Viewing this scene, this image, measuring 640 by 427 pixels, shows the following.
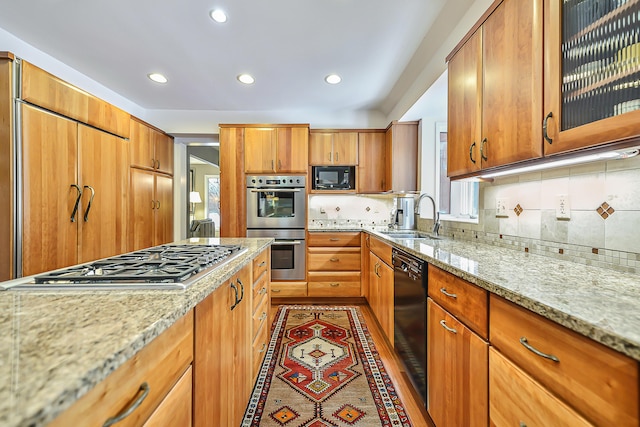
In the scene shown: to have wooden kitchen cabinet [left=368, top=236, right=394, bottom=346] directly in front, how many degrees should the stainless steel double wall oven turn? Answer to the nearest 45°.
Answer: approximately 45° to its left

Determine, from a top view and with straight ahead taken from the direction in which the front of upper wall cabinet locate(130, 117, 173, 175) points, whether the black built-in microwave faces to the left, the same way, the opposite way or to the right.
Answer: to the right

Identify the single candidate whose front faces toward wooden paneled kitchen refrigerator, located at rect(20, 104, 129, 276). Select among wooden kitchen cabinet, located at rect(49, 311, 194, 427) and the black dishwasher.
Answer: the black dishwasher

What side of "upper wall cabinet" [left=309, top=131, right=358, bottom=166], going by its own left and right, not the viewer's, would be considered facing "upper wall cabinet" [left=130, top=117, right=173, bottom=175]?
right

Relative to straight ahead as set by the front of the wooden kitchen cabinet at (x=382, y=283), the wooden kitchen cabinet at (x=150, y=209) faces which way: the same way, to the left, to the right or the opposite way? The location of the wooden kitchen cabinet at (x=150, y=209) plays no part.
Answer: the opposite way

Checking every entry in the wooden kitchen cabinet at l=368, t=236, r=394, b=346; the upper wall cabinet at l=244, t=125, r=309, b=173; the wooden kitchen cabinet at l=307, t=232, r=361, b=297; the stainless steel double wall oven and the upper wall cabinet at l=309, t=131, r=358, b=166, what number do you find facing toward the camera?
4

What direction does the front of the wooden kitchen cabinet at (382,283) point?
to the viewer's left

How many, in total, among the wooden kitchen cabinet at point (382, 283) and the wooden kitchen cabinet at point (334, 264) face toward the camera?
1

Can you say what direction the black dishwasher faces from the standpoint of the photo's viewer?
facing to the left of the viewer

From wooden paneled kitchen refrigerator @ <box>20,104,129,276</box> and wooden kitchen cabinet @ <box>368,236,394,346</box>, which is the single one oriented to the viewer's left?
wooden kitchen cabinet @ <box>368,236,394,346</box>

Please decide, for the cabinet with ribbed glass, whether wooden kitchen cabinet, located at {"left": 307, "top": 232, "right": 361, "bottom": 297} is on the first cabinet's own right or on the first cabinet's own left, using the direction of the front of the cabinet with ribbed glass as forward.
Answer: on the first cabinet's own right

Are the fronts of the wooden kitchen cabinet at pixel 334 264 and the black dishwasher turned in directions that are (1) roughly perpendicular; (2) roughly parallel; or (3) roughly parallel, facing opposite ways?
roughly perpendicular

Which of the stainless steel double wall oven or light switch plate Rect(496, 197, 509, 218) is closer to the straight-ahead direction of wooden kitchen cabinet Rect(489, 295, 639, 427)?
the stainless steel double wall oven

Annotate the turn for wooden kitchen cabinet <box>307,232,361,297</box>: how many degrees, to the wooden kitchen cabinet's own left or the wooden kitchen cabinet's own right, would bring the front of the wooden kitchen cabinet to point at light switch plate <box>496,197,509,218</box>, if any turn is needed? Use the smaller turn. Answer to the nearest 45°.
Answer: approximately 45° to the wooden kitchen cabinet's own left
